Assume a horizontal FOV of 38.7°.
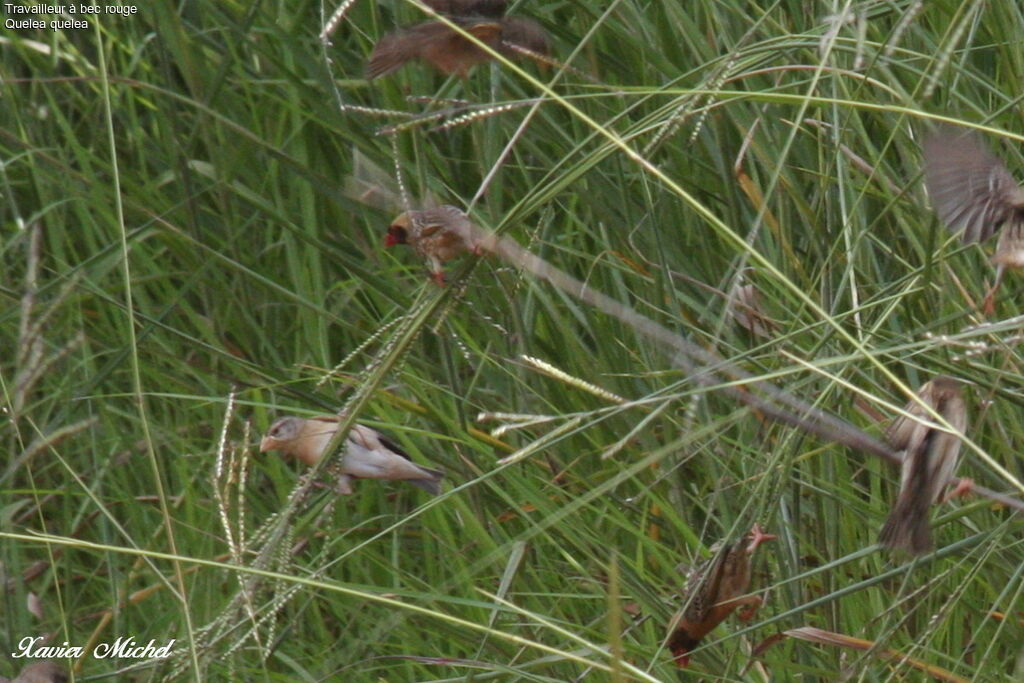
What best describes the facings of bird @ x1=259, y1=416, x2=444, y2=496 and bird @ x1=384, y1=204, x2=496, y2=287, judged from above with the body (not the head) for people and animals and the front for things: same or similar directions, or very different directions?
same or similar directions

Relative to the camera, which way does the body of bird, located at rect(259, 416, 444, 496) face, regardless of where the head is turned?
to the viewer's left

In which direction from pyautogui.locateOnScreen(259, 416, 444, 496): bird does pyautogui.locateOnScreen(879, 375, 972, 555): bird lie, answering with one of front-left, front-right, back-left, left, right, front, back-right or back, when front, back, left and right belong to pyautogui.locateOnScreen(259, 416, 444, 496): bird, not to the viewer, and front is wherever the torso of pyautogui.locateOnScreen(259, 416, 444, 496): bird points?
back-left

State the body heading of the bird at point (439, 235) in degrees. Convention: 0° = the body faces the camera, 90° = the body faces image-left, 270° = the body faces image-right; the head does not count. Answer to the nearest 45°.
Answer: approximately 90°

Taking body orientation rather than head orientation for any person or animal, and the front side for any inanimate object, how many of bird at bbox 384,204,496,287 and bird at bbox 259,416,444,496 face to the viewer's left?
2
